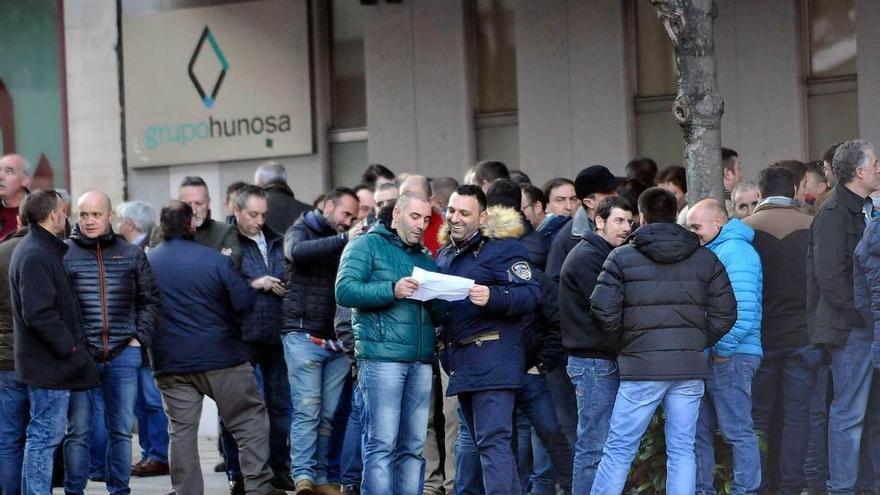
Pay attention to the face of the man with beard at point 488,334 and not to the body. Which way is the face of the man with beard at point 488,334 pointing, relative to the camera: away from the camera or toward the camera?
toward the camera

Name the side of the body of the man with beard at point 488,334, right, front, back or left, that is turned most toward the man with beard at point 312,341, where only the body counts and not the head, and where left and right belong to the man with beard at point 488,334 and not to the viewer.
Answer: right

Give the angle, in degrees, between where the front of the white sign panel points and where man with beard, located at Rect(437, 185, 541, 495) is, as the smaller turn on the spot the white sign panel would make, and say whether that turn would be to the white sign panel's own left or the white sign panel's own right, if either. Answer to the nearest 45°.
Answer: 0° — it already faces them

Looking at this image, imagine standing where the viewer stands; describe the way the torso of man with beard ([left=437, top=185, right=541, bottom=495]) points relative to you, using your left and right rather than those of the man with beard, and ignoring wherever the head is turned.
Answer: facing the viewer and to the left of the viewer

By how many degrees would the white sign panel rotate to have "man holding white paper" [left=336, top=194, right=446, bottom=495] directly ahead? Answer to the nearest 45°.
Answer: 0° — it already faces them

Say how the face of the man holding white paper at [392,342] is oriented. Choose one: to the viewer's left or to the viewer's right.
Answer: to the viewer's right

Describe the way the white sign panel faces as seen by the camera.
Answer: facing the viewer

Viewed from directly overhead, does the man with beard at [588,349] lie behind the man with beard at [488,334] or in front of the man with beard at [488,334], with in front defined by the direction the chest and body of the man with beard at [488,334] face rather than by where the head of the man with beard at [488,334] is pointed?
behind

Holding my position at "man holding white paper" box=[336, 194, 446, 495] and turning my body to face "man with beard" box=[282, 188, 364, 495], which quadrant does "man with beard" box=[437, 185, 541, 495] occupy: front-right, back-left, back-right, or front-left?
back-right
